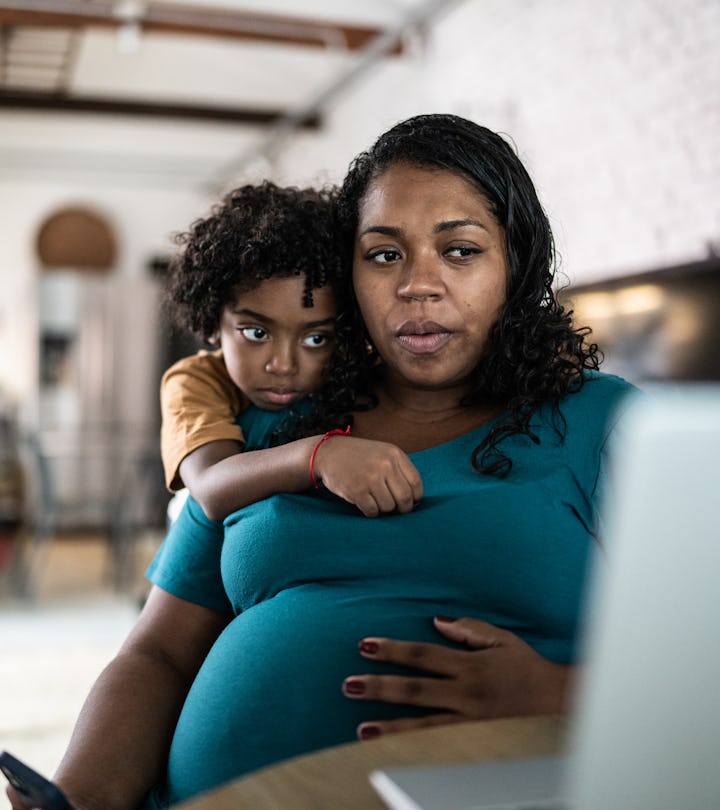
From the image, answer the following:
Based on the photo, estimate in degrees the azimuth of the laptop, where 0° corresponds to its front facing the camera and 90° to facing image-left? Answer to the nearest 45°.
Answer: approximately 135°

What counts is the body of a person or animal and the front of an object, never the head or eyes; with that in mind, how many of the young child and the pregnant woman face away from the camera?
0

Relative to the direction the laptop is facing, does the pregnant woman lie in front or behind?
in front

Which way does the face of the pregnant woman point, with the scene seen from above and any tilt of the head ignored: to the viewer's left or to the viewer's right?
to the viewer's right

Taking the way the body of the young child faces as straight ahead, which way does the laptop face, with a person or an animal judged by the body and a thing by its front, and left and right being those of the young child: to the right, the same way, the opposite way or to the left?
the opposite way

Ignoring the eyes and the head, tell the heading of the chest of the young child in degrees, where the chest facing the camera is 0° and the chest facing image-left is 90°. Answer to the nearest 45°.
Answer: approximately 315°

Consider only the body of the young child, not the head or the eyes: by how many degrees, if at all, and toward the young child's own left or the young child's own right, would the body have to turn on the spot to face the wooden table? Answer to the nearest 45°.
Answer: approximately 45° to the young child's own right

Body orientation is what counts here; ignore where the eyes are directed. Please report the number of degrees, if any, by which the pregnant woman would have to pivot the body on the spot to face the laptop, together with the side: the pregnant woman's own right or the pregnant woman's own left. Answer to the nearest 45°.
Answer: approximately 45° to the pregnant woman's own left

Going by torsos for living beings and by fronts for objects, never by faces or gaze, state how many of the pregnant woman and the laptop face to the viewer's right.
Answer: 0
